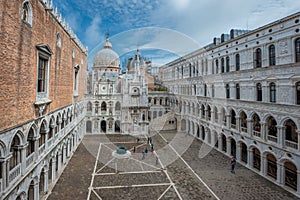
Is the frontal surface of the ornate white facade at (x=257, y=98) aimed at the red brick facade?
yes

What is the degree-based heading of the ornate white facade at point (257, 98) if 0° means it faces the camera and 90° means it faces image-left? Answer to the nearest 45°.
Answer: approximately 45°

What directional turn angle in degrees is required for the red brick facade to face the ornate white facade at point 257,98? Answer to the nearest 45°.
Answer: approximately 45° to its left

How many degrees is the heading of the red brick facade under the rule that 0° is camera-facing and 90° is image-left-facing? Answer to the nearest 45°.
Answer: approximately 315°
